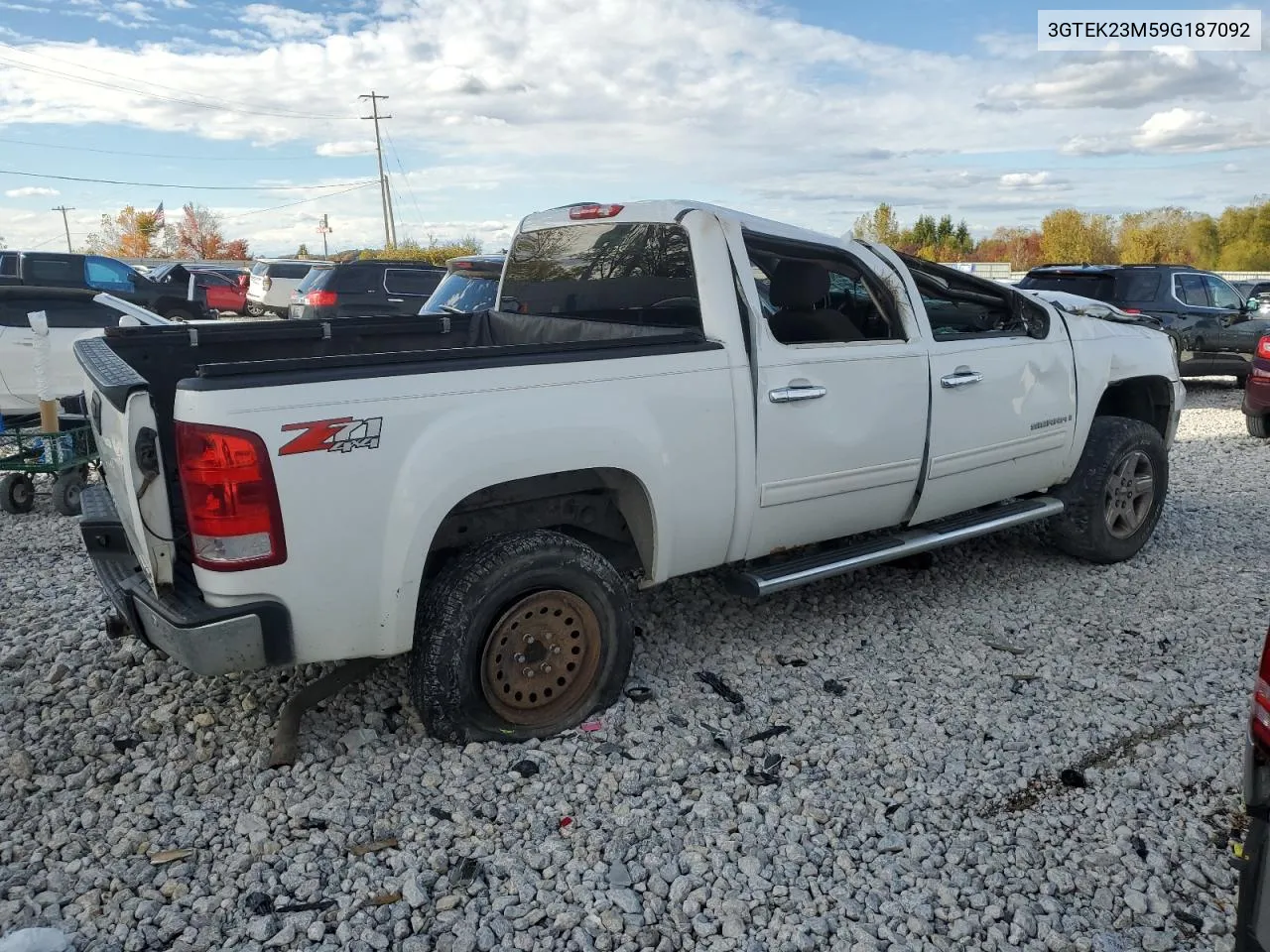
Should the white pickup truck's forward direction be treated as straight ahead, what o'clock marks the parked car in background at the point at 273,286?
The parked car in background is roughly at 10 o'clock from the white pickup truck.

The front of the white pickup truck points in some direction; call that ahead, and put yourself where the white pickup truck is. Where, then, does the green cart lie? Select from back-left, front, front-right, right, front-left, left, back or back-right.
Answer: left

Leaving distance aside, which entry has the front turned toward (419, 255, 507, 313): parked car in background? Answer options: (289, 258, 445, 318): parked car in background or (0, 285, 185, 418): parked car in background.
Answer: (0, 285, 185, 418): parked car in background

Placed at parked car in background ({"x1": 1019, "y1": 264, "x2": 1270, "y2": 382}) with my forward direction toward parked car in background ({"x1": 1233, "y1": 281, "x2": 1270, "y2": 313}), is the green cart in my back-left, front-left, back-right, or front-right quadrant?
back-left

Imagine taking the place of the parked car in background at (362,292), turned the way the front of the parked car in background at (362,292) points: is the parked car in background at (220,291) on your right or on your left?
on your left

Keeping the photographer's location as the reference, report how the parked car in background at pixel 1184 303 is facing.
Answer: facing away from the viewer and to the right of the viewer

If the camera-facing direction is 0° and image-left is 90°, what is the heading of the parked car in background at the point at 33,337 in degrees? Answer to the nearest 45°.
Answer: approximately 270°

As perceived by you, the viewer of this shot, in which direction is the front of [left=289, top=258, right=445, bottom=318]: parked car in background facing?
facing away from the viewer and to the right of the viewer
